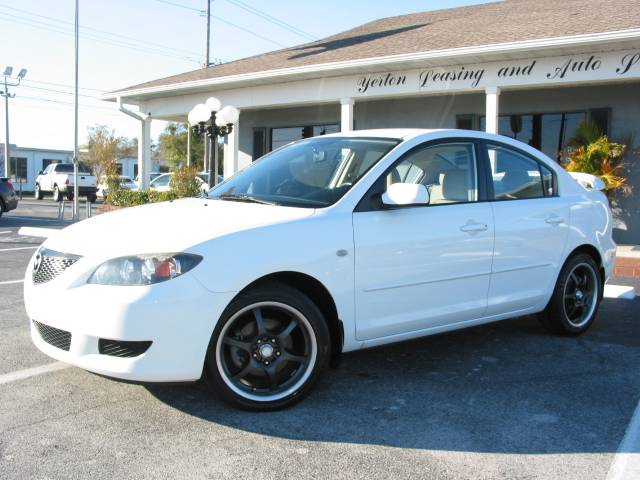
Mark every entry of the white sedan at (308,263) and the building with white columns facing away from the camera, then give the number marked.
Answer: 0

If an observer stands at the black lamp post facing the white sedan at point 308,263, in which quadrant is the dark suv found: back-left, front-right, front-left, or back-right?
back-right

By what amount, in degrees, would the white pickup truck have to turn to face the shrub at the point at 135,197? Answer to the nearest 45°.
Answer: approximately 135° to its left

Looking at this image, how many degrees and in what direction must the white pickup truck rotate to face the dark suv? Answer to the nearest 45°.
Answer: approximately 135° to its left

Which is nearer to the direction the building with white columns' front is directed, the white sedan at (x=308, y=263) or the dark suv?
the white sedan

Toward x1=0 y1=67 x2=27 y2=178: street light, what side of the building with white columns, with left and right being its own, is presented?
right

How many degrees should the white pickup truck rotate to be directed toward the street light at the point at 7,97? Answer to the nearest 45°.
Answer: approximately 45° to its right

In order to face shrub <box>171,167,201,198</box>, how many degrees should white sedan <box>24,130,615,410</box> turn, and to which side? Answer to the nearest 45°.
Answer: approximately 135° to its right

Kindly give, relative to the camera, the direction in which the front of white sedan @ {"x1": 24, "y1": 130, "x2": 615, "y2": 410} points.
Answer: facing the viewer and to the left of the viewer
